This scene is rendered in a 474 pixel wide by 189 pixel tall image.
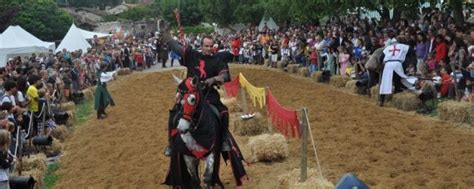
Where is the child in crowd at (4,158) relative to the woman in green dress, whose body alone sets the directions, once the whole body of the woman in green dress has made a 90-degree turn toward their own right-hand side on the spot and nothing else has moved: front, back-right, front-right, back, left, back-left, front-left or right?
front

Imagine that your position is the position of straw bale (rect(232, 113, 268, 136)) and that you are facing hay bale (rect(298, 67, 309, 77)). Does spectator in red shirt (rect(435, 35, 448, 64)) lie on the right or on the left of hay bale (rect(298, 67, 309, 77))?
right

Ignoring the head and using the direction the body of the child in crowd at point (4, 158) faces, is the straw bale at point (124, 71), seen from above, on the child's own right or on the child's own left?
on the child's own left

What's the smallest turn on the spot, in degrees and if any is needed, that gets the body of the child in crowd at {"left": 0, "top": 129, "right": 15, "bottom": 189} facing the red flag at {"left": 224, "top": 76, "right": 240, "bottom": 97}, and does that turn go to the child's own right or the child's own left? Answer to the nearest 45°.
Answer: approximately 45° to the child's own left

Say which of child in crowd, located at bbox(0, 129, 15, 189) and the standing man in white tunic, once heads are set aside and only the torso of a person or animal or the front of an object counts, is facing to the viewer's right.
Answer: the child in crowd

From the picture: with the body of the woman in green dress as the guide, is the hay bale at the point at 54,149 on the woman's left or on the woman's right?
on the woman's right

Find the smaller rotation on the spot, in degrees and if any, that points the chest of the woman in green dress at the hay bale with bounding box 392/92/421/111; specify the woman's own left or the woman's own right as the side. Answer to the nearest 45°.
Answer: approximately 45° to the woman's own right

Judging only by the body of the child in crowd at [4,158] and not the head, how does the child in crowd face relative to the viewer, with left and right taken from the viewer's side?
facing to the right of the viewer

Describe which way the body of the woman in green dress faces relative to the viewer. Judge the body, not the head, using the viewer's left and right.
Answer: facing to the right of the viewer
